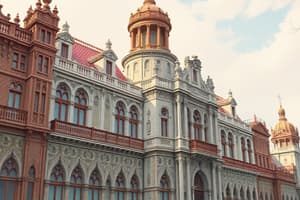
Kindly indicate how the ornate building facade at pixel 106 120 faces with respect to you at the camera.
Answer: facing the viewer and to the right of the viewer
